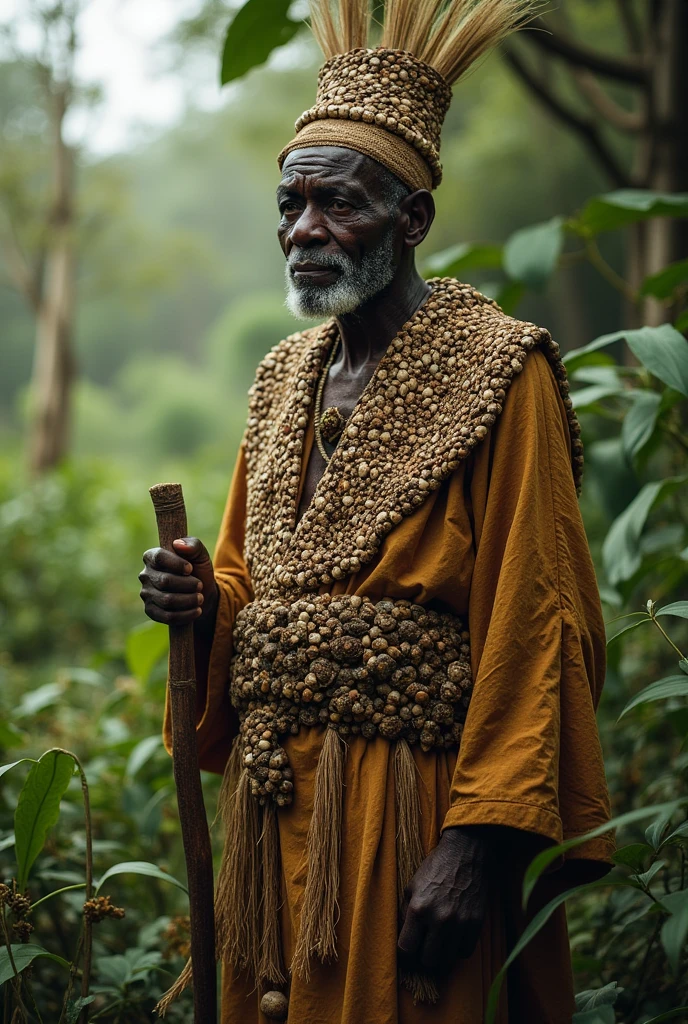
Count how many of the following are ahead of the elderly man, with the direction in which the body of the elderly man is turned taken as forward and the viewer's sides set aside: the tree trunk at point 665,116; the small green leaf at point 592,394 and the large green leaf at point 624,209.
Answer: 0

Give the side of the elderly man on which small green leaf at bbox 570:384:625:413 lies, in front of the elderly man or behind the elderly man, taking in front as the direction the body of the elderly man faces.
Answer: behind

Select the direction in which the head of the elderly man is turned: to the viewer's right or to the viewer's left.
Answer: to the viewer's left

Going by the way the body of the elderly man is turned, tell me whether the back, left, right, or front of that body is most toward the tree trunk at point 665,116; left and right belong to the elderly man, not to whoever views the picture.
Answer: back

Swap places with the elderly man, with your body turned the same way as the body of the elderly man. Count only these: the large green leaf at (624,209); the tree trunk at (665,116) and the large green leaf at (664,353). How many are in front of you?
0

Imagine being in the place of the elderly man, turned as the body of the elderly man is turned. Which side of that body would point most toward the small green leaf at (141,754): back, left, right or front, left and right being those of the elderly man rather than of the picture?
right

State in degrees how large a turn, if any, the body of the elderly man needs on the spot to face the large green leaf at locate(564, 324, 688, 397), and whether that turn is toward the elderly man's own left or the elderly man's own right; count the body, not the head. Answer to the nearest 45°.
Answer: approximately 180°

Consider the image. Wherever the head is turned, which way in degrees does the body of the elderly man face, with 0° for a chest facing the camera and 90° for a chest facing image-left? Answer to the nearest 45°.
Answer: approximately 45°
